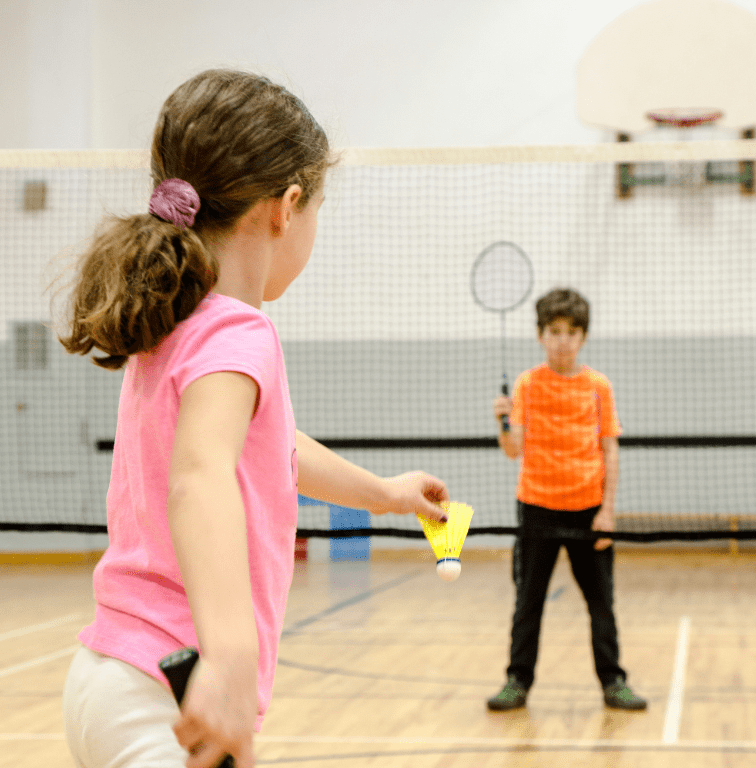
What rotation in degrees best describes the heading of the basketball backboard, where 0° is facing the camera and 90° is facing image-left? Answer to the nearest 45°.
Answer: approximately 0°

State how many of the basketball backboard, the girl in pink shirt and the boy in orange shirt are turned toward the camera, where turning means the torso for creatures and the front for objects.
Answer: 2

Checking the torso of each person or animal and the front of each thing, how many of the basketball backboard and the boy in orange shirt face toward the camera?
2

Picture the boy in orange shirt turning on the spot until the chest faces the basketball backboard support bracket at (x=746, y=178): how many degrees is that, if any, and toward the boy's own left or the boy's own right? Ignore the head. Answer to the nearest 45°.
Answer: approximately 180°

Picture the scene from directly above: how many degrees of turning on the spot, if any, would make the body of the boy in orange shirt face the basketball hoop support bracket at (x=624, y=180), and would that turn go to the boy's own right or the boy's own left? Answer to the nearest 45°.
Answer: approximately 180°

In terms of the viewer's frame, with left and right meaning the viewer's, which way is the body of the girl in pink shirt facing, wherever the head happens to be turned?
facing away from the viewer and to the right of the viewer

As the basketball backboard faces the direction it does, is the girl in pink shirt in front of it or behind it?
in front
